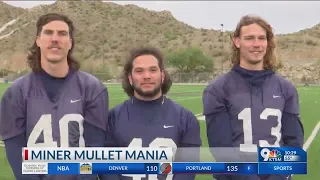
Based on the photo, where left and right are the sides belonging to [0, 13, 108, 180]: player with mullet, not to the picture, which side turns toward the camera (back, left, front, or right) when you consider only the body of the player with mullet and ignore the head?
front

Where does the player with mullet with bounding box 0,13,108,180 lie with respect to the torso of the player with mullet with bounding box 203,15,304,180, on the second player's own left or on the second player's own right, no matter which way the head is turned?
on the second player's own right

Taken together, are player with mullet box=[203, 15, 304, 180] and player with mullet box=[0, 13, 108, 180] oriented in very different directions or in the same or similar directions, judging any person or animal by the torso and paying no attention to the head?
same or similar directions

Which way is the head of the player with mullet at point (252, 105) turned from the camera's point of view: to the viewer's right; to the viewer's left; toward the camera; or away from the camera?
toward the camera

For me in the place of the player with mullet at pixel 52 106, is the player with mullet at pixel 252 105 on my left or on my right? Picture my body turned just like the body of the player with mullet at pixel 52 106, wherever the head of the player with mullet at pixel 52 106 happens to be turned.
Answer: on my left

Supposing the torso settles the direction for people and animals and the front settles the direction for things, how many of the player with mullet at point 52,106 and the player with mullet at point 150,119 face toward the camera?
2

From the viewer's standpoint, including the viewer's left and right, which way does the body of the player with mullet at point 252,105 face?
facing the viewer

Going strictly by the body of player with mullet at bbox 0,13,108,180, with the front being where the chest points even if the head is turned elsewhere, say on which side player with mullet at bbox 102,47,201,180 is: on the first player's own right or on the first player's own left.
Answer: on the first player's own left

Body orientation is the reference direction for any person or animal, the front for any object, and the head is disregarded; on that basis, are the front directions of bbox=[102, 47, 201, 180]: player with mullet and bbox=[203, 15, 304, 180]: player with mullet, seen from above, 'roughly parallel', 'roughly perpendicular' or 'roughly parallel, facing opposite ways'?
roughly parallel

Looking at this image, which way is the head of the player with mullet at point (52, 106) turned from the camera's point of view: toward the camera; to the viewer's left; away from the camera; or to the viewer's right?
toward the camera

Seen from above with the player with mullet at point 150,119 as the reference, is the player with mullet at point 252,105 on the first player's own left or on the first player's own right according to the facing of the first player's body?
on the first player's own left

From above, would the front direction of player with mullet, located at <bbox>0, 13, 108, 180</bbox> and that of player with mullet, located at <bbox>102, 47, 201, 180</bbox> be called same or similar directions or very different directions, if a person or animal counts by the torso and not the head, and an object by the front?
same or similar directions

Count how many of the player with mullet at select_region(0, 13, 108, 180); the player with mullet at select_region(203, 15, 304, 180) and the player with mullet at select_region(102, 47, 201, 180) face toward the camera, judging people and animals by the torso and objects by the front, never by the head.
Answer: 3

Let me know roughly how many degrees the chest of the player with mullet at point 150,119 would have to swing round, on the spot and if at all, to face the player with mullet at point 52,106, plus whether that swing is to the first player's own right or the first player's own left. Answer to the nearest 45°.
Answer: approximately 90° to the first player's own right

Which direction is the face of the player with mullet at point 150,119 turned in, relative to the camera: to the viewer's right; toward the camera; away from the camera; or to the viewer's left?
toward the camera
